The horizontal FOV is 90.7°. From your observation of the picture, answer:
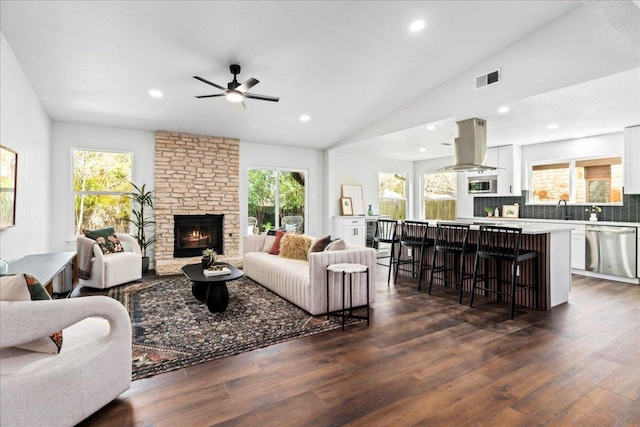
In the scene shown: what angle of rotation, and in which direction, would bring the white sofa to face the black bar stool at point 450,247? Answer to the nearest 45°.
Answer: approximately 180°

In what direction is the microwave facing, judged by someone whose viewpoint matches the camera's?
facing the viewer

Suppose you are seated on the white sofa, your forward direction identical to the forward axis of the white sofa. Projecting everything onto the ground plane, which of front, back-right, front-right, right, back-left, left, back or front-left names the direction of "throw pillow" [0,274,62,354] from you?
front

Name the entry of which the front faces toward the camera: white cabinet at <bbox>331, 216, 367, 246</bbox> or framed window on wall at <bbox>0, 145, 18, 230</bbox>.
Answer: the white cabinet

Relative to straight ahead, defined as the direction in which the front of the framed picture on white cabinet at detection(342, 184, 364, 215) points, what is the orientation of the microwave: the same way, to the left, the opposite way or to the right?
the same way

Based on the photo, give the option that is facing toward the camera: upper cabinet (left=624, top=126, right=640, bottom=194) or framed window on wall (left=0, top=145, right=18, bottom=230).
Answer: the upper cabinet

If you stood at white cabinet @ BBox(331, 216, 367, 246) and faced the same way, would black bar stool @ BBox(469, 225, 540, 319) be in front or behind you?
in front

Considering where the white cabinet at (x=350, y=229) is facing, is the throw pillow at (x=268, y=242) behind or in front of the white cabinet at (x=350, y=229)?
in front

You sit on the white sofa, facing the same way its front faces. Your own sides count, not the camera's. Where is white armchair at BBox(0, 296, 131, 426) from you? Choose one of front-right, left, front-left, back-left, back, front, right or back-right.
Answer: front

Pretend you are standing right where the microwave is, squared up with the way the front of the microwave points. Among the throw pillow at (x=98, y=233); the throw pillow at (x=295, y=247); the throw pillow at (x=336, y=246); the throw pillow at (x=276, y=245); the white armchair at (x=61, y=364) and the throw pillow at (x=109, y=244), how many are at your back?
0

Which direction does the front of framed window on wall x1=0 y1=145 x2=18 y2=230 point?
to the viewer's right

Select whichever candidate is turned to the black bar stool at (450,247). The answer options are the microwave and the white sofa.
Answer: the microwave

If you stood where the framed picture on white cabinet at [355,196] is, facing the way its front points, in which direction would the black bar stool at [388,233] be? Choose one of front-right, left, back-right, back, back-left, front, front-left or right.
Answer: front

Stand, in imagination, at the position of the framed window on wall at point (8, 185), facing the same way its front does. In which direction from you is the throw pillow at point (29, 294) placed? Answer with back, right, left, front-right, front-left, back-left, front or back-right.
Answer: right

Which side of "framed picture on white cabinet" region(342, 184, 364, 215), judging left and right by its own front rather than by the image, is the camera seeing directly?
front

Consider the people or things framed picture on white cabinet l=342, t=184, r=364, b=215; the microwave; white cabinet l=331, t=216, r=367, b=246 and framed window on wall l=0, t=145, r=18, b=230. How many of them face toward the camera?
3

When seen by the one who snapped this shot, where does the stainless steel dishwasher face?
facing the viewer and to the left of the viewer

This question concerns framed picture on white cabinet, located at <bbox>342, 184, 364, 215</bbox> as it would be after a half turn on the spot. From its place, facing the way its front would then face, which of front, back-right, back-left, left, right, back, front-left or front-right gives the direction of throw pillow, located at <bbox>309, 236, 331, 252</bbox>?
back
